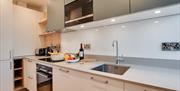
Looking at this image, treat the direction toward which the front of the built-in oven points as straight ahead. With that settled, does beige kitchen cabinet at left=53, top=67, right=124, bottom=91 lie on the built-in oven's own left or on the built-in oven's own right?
on the built-in oven's own left

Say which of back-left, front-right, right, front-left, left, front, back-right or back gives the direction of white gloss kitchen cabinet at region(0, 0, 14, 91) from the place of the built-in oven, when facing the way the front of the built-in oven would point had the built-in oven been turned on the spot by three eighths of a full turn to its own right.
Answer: front-left

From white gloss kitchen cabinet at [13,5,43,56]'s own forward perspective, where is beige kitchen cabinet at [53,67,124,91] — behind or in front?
in front

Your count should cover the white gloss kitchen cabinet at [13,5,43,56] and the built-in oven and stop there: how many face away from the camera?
0

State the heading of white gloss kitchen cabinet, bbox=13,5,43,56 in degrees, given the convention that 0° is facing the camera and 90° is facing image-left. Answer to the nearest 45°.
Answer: approximately 315°

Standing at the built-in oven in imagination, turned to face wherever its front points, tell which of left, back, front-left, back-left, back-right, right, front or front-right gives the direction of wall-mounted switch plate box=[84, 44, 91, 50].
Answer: back-left

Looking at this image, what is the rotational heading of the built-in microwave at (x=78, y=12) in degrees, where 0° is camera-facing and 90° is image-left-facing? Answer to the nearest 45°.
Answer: approximately 45°

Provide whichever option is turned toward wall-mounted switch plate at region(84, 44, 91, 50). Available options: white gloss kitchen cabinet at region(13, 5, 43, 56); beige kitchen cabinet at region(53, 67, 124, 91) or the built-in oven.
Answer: white gloss kitchen cabinet at region(13, 5, 43, 56)

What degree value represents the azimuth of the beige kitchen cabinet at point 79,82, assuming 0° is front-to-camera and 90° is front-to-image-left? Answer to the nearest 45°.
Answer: approximately 45°

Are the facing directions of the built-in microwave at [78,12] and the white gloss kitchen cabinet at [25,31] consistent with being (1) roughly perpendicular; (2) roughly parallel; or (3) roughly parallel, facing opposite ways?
roughly perpendicular

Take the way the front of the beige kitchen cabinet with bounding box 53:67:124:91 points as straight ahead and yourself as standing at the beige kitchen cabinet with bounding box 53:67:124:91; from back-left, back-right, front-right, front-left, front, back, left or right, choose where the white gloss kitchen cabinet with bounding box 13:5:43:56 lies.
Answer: right

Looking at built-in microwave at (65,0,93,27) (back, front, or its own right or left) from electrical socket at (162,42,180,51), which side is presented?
left

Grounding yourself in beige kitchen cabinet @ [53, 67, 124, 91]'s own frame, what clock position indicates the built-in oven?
The built-in oven is roughly at 3 o'clock from the beige kitchen cabinet.
